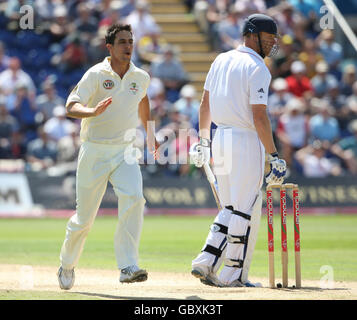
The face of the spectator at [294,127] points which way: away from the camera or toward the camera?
toward the camera

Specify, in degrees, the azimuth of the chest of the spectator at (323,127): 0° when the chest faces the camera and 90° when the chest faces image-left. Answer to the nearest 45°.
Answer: approximately 0°

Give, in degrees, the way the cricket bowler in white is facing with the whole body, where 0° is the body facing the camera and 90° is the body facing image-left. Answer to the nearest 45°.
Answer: approximately 315°

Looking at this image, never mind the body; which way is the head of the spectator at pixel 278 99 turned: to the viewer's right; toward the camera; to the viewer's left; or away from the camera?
toward the camera

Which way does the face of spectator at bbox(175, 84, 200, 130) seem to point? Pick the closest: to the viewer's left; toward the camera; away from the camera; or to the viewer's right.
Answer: toward the camera

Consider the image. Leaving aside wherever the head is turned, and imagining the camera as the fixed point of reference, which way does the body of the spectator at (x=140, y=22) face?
toward the camera

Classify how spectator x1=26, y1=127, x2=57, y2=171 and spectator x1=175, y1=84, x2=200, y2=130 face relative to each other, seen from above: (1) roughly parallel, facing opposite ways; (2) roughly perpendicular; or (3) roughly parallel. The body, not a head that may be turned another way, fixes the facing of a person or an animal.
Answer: roughly parallel

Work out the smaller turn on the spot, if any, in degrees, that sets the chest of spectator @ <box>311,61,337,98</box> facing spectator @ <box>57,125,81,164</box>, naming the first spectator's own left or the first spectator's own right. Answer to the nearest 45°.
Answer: approximately 45° to the first spectator's own right

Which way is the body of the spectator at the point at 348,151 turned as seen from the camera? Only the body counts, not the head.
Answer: toward the camera

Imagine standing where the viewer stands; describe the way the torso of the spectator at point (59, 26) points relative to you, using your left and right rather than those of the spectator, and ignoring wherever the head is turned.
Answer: facing the viewer

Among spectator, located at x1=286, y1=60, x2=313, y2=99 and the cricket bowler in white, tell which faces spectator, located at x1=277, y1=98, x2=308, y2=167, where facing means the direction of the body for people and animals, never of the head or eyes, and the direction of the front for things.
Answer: spectator, located at x1=286, y1=60, x2=313, y2=99

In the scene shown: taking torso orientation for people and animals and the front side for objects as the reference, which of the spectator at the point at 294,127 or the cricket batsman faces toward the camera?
the spectator

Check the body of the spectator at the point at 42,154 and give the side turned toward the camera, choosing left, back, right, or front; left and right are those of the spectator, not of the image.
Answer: front

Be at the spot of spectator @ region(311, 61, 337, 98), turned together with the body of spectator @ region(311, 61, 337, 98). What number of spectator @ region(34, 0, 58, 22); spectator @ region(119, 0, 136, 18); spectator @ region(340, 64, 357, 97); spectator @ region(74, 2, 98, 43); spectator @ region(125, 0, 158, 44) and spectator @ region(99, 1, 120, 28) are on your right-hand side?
5

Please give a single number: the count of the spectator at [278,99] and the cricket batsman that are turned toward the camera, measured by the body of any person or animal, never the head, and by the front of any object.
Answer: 1

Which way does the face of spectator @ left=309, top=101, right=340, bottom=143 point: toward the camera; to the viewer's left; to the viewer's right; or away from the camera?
toward the camera

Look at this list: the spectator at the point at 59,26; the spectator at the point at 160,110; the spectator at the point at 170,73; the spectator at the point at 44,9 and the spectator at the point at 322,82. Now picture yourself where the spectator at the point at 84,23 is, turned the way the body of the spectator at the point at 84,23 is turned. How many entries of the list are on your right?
2

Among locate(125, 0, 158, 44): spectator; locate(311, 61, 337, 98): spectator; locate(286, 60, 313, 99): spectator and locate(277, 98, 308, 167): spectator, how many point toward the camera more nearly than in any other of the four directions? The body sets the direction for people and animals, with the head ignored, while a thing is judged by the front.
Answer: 4
